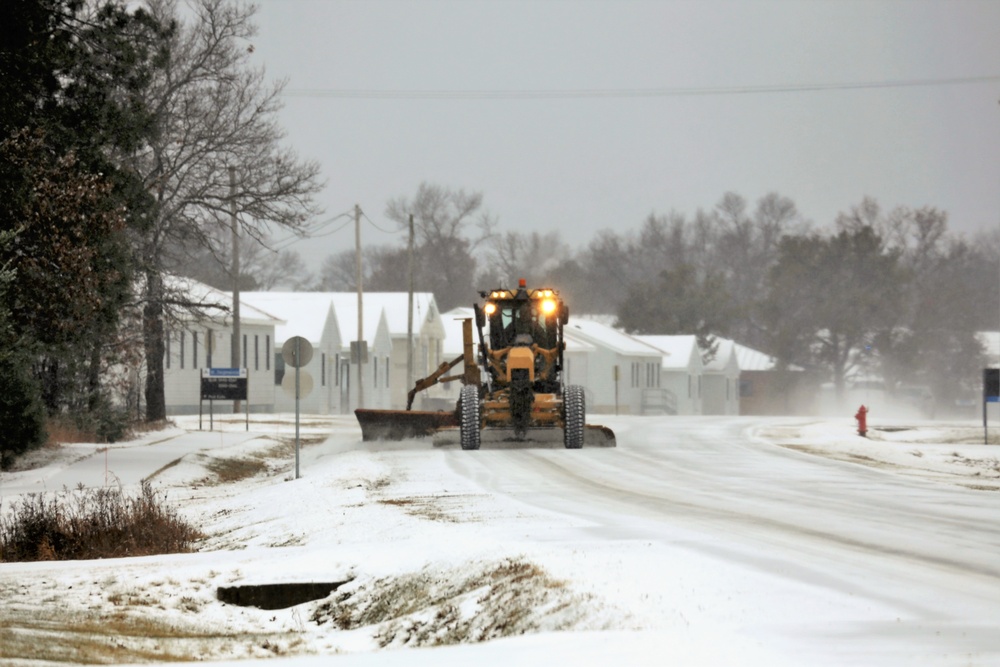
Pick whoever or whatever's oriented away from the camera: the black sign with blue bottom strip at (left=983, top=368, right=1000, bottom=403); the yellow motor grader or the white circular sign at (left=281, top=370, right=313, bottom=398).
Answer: the white circular sign

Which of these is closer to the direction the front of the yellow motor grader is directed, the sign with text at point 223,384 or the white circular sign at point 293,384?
the white circular sign

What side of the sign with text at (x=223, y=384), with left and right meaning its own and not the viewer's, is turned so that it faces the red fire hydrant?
left

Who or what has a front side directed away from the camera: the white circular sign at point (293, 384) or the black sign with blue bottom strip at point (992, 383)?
the white circular sign

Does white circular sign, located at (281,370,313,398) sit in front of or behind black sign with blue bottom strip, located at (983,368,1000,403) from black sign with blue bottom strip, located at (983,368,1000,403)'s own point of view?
in front

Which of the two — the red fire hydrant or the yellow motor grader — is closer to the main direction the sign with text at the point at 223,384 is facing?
the yellow motor grader

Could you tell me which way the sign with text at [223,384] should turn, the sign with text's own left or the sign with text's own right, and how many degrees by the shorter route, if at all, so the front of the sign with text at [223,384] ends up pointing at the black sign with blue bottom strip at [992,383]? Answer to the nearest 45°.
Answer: approximately 90° to the sign with text's own left

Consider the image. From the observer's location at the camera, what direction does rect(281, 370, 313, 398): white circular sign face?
facing away from the viewer

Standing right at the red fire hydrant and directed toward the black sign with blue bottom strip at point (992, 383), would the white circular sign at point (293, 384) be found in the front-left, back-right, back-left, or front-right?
back-right
